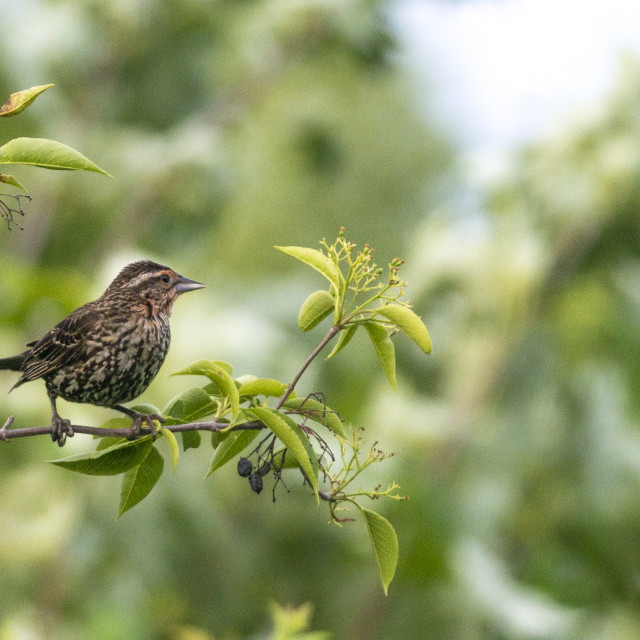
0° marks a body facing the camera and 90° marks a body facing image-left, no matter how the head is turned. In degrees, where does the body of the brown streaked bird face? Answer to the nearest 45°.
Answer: approximately 270°
